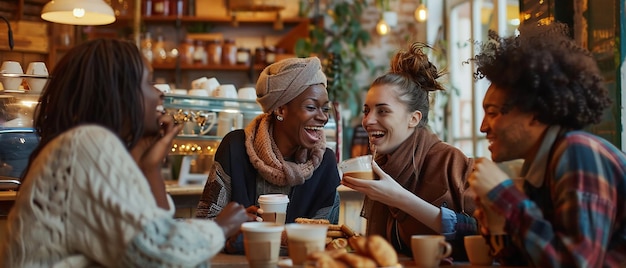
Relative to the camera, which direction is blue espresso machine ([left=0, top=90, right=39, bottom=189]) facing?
toward the camera

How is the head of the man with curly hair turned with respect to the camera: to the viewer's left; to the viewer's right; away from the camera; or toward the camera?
to the viewer's left

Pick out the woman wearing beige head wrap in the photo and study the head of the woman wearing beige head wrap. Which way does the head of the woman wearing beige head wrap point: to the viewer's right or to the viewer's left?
to the viewer's right

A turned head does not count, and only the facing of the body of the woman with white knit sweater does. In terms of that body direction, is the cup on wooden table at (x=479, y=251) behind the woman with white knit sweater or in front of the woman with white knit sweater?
in front

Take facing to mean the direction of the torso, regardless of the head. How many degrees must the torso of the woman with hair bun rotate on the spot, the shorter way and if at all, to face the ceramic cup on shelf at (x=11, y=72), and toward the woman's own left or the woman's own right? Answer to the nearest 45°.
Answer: approximately 45° to the woman's own right

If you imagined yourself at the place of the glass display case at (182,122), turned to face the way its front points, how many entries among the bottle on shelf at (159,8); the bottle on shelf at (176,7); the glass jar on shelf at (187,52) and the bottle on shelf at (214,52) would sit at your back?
4

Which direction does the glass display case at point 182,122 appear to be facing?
toward the camera

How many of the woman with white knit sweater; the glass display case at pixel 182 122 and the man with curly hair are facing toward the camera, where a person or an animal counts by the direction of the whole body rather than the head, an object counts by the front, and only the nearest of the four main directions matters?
1

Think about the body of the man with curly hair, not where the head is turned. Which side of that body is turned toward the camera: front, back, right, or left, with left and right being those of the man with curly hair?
left

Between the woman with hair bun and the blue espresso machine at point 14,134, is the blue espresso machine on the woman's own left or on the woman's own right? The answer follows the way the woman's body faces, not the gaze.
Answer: on the woman's own right

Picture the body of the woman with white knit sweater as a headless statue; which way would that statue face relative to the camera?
to the viewer's right

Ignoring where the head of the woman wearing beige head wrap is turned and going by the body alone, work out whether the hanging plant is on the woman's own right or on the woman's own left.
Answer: on the woman's own left

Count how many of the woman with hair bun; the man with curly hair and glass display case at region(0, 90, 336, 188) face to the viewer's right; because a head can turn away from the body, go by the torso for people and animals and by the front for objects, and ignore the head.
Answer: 0
